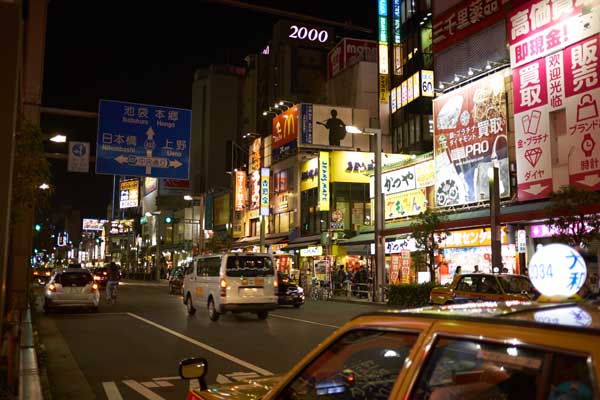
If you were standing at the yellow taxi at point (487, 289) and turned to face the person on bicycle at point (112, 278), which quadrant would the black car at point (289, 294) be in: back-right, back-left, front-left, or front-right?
front-right

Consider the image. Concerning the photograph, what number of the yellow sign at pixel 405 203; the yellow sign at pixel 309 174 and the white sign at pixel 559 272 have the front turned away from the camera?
0

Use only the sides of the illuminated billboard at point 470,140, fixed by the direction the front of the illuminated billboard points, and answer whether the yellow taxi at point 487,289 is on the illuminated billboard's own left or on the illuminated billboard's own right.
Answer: on the illuminated billboard's own left

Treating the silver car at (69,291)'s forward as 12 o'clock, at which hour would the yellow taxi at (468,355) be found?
The yellow taxi is roughly at 6 o'clock from the silver car.

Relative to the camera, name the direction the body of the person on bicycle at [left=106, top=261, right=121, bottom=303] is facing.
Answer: away from the camera

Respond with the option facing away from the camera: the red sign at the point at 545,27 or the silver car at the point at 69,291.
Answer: the silver car

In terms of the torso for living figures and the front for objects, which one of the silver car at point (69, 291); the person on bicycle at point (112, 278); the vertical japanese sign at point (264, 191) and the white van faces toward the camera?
the vertical japanese sign

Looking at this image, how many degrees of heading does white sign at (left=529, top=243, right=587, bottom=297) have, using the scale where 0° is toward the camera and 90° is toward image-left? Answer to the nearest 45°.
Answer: approximately 0°

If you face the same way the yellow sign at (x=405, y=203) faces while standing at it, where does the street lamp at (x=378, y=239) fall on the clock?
The street lamp is roughly at 11 o'clock from the yellow sign.

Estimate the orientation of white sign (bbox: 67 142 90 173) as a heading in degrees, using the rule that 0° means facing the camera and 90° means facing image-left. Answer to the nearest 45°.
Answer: approximately 0°

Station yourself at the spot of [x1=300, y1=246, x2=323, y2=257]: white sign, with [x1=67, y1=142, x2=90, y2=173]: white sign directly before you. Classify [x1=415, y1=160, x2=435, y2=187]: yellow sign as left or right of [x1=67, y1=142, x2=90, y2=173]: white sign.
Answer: left

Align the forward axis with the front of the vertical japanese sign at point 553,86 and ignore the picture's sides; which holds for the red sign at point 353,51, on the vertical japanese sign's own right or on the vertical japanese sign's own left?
on the vertical japanese sign's own right

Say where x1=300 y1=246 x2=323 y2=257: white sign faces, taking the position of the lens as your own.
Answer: facing the viewer

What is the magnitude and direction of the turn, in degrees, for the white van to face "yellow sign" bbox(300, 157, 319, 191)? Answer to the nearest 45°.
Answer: approximately 45° to its right

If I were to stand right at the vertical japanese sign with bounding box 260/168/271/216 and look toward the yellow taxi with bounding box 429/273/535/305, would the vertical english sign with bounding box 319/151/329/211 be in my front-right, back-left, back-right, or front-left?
front-left
